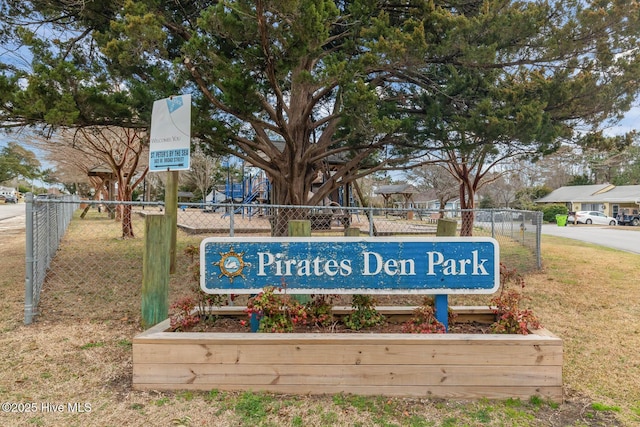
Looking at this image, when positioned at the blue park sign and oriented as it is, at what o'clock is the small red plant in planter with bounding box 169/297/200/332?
The small red plant in planter is roughly at 3 o'clock from the blue park sign.

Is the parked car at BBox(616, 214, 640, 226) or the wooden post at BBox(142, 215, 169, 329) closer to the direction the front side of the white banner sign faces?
the wooden post

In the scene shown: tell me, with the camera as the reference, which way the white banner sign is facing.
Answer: facing the viewer

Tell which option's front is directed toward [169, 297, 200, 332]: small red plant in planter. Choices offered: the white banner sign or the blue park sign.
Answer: the white banner sign

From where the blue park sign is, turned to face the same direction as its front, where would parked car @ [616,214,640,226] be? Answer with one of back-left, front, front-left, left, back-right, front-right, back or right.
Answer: back-left

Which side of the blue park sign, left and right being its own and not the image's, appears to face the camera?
front

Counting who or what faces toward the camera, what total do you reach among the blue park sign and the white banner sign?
2

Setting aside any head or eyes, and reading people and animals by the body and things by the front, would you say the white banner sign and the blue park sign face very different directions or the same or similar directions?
same or similar directions

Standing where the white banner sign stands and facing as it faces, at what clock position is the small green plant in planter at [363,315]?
The small green plant in planter is roughly at 11 o'clock from the white banner sign.

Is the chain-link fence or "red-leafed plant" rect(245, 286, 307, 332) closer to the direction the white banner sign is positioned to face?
the red-leafed plant

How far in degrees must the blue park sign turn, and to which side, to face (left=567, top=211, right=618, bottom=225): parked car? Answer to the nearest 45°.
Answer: approximately 135° to its left

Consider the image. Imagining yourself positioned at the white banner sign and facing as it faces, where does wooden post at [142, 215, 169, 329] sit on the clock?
The wooden post is roughly at 12 o'clock from the white banner sign.

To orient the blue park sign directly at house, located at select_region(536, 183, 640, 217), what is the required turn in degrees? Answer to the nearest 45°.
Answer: approximately 135° to its left
